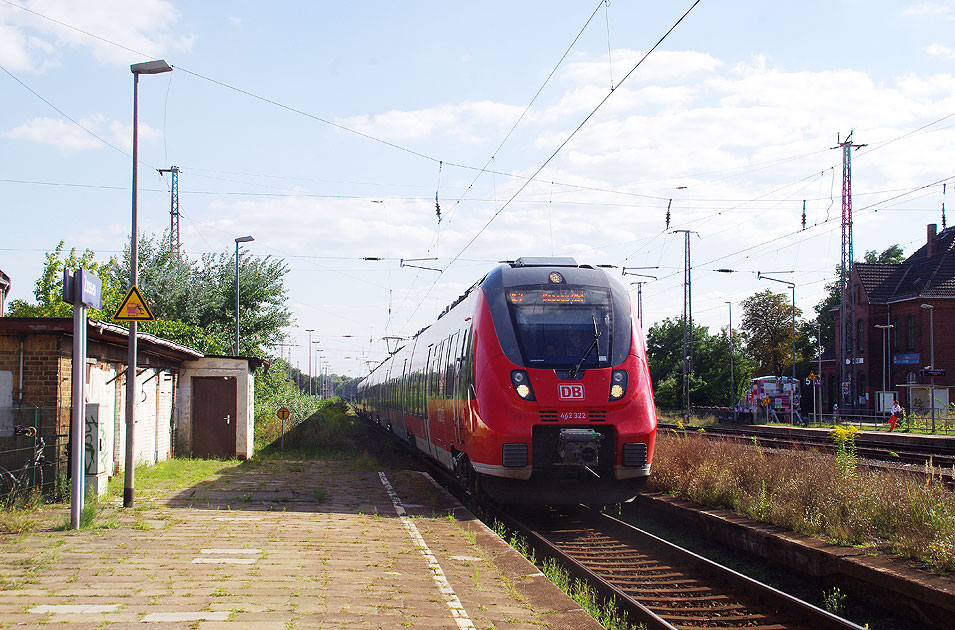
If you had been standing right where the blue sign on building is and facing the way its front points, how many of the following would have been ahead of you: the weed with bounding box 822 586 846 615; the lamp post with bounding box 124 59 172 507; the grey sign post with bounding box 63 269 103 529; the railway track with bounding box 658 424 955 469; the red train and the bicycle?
6

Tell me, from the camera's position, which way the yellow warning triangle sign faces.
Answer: facing the viewer

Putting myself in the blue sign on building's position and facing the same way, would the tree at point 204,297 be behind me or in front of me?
in front

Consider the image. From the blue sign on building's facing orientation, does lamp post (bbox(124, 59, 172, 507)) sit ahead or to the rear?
ahead

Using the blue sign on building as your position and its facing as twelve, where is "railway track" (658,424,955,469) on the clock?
The railway track is roughly at 12 o'clock from the blue sign on building.

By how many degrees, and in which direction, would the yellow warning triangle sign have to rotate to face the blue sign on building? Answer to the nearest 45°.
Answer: approximately 135° to its left

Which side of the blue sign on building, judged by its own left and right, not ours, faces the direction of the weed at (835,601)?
left

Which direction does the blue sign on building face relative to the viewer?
toward the camera

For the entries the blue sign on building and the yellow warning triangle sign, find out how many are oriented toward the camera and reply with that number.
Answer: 2

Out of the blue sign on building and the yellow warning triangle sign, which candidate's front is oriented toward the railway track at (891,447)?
the blue sign on building

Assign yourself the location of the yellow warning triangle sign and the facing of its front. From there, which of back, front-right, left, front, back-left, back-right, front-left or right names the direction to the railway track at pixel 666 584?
front-left
